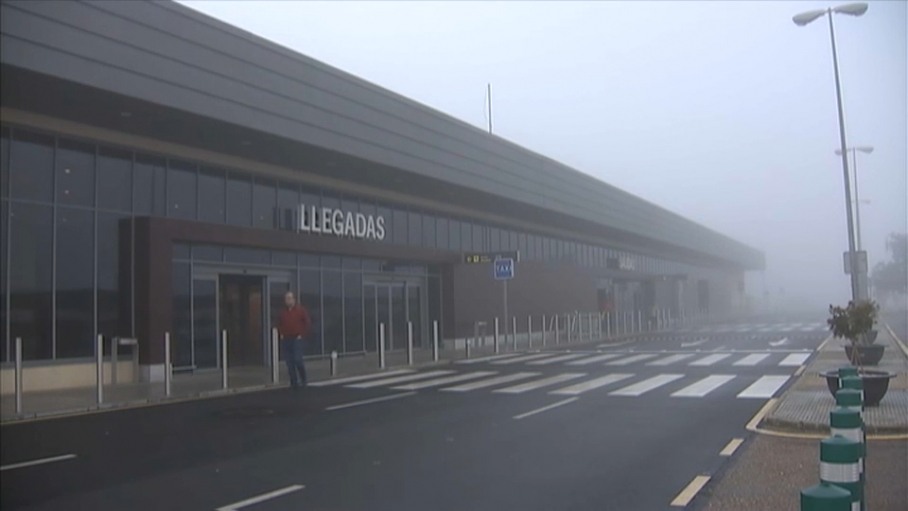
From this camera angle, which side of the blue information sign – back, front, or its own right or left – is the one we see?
front

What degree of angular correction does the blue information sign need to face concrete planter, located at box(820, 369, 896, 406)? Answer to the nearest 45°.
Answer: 0° — it already faces it

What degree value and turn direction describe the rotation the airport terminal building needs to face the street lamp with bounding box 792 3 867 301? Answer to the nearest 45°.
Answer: approximately 45° to its left

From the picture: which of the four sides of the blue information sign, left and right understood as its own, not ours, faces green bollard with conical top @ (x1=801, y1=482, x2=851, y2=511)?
front

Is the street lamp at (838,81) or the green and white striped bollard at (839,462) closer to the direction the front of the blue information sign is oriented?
the green and white striped bollard

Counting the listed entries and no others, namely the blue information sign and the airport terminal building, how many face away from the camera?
0

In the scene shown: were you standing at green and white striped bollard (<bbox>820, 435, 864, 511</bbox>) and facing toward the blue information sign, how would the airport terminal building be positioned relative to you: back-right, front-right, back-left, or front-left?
front-left

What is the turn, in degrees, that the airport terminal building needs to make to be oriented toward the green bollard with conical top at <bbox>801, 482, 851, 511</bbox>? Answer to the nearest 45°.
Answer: approximately 45° to its right

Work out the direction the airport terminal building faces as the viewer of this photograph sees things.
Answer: facing the viewer and to the right of the viewer

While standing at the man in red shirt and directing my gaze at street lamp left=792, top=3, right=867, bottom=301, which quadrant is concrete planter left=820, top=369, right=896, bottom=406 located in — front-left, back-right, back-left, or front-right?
front-right

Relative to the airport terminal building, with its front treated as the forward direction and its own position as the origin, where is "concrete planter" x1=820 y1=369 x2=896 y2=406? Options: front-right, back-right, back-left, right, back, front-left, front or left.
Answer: front
